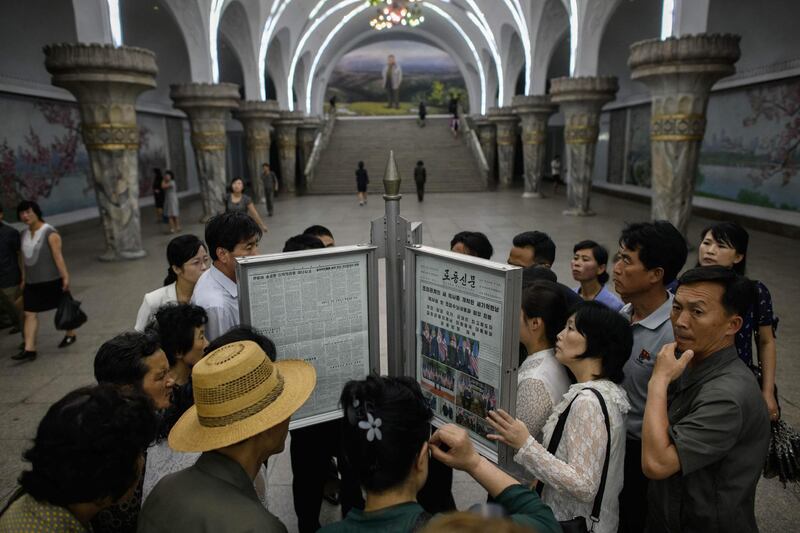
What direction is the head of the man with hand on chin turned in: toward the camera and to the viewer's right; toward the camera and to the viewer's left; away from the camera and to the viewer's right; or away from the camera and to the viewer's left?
toward the camera and to the viewer's left

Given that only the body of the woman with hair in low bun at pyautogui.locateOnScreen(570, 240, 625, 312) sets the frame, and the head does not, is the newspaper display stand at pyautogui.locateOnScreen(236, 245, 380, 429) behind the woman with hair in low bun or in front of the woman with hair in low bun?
in front

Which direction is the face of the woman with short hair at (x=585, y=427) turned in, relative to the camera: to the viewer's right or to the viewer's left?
to the viewer's left

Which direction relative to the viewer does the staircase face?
toward the camera

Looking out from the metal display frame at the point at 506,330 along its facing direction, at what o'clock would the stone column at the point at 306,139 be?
The stone column is roughly at 4 o'clock from the metal display frame.

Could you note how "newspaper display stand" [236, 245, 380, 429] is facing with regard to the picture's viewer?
facing the viewer and to the right of the viewer

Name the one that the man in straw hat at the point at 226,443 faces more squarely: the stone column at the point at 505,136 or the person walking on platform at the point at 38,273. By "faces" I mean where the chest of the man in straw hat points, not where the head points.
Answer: the stone column

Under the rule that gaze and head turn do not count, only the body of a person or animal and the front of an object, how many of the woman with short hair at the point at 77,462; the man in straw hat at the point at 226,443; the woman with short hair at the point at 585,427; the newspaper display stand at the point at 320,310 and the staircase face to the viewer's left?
1

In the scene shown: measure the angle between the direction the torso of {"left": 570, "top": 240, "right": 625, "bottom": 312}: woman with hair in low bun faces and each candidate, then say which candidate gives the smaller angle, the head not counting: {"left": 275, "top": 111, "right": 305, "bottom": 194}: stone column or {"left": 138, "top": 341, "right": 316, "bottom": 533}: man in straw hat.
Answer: the man in straw hat

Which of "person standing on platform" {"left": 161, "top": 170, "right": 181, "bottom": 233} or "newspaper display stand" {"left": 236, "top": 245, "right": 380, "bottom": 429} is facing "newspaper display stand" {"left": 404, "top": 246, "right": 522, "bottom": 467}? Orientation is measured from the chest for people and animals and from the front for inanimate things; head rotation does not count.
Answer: "newspaper display stand" {"left": 236, "top": 245, "right": 380, "bottom": 429}

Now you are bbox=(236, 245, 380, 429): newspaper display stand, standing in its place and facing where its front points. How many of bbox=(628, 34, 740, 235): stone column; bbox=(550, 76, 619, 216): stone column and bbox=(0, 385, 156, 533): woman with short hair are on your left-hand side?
2

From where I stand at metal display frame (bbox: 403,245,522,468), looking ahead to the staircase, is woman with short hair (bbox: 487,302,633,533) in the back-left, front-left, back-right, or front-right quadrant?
back-right

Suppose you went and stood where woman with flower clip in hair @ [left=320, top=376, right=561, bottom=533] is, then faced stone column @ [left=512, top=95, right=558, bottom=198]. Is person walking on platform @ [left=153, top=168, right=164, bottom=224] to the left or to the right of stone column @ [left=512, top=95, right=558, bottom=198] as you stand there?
left

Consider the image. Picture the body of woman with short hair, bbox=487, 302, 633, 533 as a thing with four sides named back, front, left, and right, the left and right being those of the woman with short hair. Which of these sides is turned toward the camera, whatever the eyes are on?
left

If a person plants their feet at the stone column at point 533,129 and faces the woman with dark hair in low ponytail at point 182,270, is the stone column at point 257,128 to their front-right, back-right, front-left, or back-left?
front-right

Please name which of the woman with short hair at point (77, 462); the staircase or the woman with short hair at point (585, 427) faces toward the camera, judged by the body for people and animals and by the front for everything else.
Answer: the staircase

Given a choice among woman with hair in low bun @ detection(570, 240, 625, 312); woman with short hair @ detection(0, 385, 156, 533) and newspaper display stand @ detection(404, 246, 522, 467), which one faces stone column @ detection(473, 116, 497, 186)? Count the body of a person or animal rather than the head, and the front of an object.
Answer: woman with short hair @ detection(0, 385, 156, 533)
